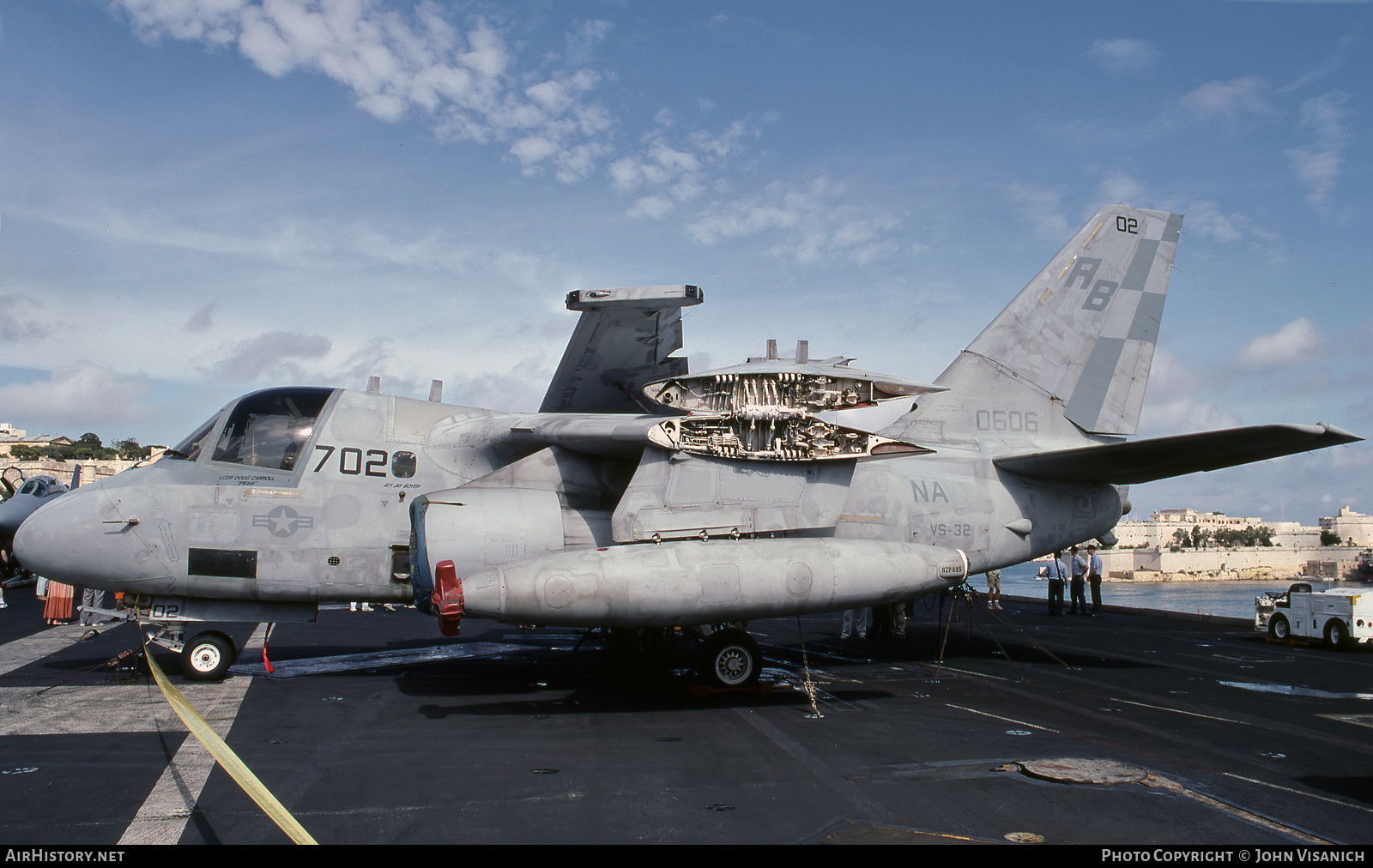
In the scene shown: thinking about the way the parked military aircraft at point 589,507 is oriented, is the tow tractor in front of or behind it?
behind

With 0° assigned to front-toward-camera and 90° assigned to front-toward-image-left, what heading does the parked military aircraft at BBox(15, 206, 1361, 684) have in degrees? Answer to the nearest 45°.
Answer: approximately 90°
